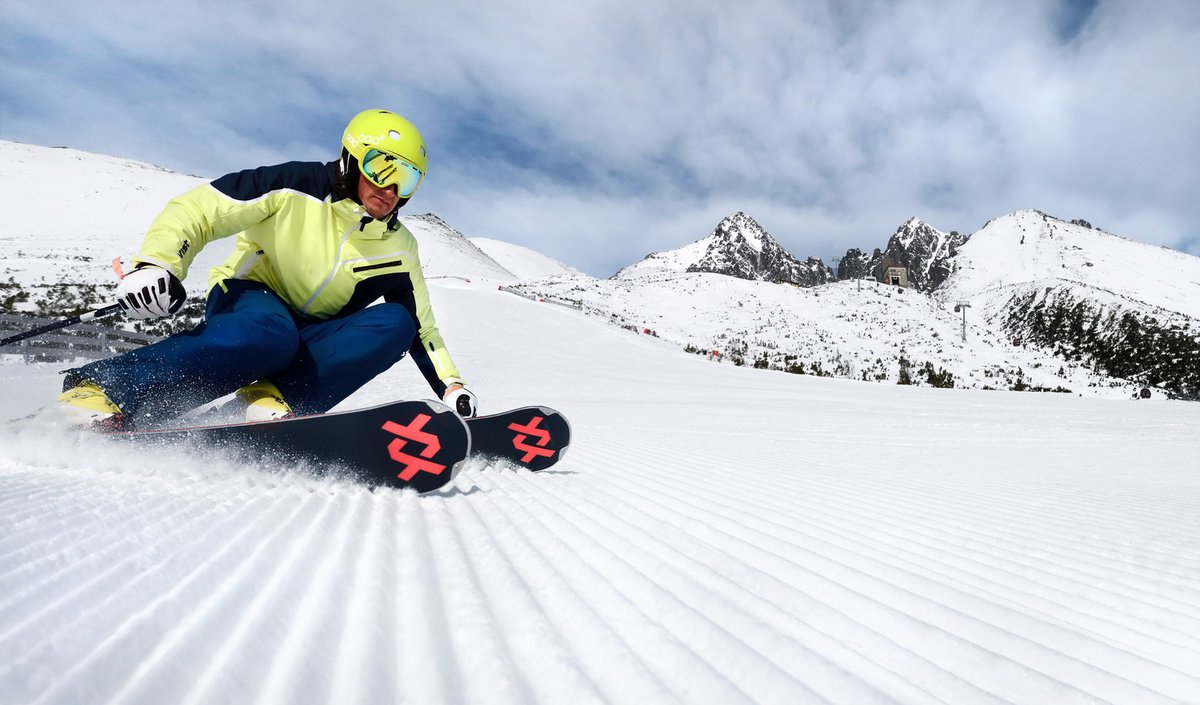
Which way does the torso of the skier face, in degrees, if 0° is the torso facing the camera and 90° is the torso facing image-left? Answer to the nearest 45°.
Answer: approximately 315°
